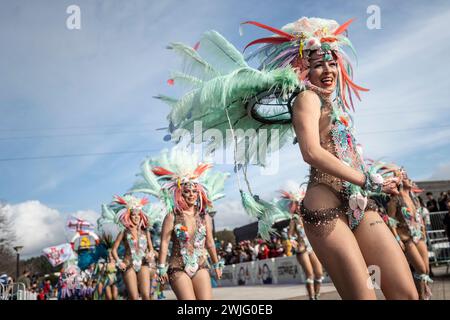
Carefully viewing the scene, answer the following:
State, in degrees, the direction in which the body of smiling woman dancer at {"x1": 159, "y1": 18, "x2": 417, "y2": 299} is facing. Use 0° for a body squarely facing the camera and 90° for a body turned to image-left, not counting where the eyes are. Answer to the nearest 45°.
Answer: approximately 315°

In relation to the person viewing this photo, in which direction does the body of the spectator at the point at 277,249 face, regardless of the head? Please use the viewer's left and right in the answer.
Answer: facing the viewer and to the right of the viewer

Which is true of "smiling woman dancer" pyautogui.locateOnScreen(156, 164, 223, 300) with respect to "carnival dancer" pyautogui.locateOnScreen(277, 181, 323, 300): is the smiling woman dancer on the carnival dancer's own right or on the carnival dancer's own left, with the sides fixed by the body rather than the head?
on the carnival dancer's own right

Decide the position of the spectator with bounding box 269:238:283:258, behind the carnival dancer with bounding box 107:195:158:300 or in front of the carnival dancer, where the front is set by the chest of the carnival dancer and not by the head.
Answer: behind

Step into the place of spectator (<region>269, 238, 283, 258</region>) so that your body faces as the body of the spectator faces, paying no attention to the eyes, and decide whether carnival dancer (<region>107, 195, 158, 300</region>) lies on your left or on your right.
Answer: on your right

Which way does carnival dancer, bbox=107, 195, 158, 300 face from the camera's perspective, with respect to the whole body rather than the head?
toward the camera

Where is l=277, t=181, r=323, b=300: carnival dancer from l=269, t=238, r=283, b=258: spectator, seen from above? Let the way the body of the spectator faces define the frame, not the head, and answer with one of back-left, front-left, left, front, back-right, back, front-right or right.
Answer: front-right

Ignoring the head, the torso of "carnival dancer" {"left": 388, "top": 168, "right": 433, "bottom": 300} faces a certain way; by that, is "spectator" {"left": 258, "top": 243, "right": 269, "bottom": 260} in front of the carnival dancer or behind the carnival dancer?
behind
